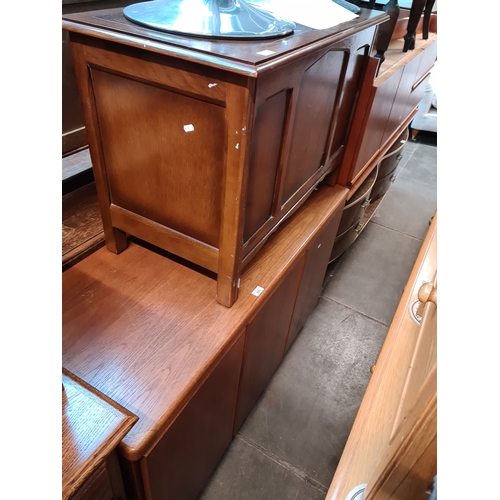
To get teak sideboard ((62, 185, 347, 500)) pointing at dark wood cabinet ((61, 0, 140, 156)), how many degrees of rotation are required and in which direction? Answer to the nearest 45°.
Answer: approximately 180°

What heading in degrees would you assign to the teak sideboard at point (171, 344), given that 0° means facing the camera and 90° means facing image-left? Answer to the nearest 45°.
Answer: approximately 315°
